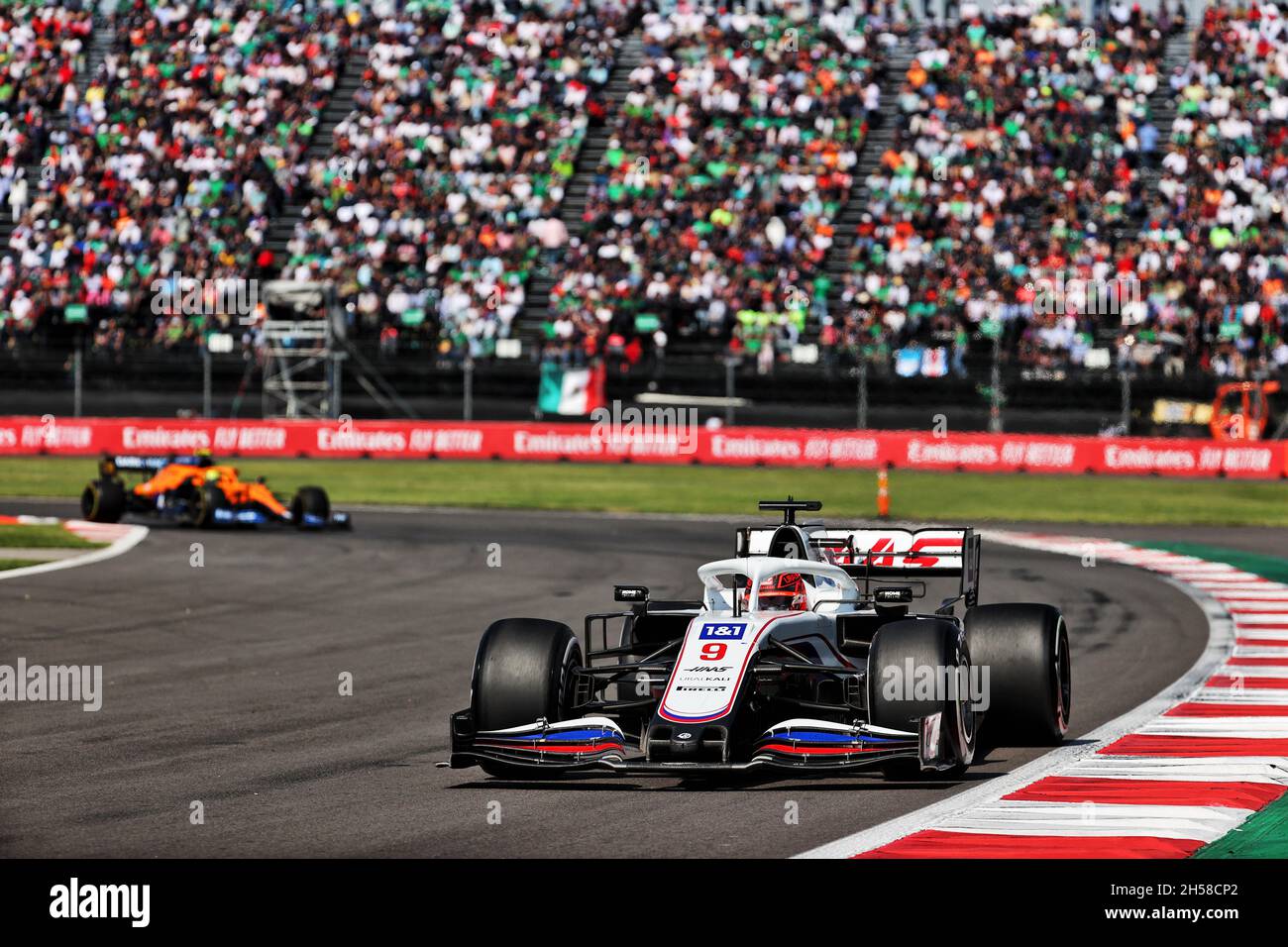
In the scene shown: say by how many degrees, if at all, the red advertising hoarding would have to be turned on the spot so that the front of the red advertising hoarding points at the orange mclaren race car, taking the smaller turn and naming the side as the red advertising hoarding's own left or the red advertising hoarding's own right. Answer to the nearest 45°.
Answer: approximately 45° to the red advertising hoarding's own right

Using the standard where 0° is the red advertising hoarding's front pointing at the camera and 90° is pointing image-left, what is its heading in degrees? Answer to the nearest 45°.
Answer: approximately 0°

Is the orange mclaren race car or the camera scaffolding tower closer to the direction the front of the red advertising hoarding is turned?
the orange mclaren race car

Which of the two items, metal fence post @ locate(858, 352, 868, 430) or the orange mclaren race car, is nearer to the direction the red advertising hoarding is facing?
the orange mclaren race car
